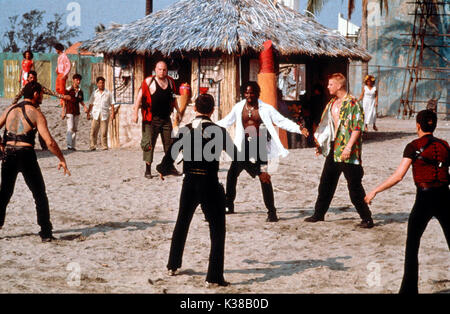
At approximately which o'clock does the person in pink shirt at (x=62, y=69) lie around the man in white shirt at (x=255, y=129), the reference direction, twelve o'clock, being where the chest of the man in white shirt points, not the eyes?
The person in pink shirt is roughly at 5 o'clock from the man in white shirt.

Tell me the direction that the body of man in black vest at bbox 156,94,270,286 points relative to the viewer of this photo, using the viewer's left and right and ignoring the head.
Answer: facing away from the viewer

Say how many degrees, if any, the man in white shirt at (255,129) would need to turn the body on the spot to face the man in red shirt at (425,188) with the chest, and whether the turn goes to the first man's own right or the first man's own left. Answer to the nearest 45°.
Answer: approximately 45° to the first man's own left

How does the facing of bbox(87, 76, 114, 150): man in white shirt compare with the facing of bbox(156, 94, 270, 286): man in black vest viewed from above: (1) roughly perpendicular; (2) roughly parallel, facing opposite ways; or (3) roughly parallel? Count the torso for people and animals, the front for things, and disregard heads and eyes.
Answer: roughly parallel, facing opposite ways

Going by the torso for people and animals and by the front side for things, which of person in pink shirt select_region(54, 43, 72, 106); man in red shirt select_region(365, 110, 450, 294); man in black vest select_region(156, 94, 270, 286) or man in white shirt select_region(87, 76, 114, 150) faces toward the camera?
the man in white shirt

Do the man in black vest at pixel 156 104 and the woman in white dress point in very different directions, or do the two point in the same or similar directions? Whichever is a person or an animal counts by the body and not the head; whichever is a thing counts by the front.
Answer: same or similar directions

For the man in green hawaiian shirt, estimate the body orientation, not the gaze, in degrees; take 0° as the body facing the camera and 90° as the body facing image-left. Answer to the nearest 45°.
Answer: approximately 45°

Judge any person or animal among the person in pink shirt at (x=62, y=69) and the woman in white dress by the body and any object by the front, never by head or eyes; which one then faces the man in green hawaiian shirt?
the woman in white dress

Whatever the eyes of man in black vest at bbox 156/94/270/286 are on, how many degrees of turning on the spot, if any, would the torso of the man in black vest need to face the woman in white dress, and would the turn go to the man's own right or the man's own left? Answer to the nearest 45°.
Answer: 0° — they already face them

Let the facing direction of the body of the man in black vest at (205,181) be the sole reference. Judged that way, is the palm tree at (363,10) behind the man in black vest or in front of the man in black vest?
in front

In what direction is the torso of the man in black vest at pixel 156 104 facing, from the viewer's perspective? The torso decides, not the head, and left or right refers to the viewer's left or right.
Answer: facing the viewer

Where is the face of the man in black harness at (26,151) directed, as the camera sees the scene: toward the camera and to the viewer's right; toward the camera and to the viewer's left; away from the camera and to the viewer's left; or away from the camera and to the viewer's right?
away from the camera and to the viewer's right

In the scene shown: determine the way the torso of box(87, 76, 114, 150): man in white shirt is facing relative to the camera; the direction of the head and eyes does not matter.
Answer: toward the camera

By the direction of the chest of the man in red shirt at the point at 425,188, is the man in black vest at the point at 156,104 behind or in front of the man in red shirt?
in front

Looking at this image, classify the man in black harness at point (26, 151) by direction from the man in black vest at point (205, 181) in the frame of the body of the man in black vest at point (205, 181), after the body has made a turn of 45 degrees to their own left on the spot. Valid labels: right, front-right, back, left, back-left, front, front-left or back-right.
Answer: front

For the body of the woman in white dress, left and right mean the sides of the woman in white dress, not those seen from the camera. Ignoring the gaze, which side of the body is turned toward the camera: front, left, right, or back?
front

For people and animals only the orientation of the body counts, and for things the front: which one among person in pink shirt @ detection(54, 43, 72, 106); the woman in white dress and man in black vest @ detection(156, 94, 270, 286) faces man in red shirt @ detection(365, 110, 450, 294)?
the woman in white dress

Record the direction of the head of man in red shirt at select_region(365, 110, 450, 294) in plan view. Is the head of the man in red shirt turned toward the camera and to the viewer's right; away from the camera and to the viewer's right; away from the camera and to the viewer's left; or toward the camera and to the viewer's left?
away from the camera and to the viewer's left

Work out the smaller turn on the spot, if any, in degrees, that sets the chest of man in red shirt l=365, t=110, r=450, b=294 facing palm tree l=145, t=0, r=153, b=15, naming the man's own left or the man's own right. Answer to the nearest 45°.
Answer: approximately 45° to the man's own left

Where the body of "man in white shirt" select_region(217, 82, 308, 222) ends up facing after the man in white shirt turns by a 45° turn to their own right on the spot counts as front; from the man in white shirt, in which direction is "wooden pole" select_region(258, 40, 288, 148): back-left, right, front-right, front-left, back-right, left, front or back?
back-right
